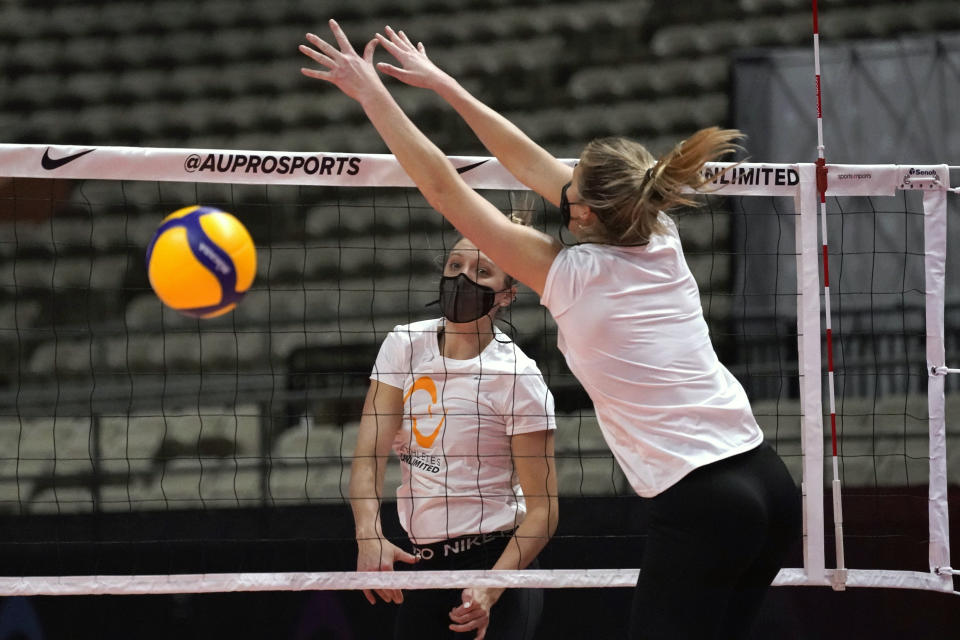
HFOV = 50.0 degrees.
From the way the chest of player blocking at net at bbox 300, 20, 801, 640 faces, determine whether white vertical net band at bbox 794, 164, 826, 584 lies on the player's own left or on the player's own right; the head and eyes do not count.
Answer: on the player's own right

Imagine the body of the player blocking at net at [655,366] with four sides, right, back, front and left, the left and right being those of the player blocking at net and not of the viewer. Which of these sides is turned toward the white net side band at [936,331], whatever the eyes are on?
right

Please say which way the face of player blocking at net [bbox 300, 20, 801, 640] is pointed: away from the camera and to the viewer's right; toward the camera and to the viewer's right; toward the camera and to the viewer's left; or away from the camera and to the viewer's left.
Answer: away from the camera and to the viewer's left

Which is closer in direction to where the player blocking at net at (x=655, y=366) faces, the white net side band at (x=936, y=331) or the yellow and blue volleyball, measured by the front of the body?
the yellow and blue volleyball

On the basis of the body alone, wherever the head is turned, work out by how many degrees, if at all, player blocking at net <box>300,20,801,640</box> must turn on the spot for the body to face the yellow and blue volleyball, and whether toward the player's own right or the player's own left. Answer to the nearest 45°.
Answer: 0° — they already face it

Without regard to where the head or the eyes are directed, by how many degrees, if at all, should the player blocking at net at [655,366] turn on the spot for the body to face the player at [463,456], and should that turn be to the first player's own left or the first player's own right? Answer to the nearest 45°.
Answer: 0° — they already face them

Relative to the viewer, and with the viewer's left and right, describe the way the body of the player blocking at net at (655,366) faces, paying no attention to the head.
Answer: facing away from the viewer and to the left of the viewer
